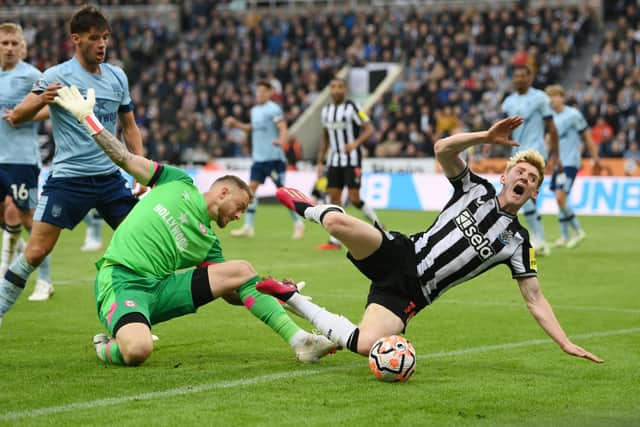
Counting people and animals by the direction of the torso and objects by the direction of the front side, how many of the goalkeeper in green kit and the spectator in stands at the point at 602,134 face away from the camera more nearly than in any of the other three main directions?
0

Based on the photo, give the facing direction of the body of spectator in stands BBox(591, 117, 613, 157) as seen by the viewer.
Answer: toward the camera

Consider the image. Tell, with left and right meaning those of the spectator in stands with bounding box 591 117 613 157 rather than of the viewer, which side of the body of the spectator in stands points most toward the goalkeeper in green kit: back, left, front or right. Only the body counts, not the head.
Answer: front

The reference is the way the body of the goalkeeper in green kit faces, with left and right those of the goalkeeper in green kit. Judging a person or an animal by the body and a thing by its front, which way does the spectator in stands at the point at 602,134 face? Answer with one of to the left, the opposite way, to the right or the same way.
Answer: to the right

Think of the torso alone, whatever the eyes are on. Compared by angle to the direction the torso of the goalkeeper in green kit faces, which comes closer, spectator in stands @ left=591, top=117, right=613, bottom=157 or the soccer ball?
the soccer ball

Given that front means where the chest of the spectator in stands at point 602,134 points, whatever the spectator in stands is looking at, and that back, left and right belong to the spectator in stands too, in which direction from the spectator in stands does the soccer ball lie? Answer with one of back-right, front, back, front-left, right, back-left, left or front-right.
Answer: front

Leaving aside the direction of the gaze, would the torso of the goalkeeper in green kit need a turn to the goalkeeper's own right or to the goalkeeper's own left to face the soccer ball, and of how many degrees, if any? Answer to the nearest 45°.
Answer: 0° — they already face it

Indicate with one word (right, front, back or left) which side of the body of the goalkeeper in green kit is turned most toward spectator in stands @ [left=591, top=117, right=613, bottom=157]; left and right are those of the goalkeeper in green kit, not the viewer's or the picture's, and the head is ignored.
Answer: left
